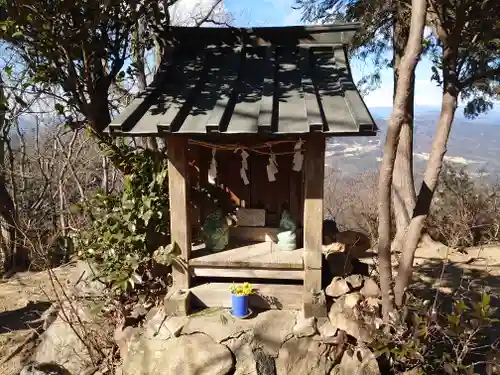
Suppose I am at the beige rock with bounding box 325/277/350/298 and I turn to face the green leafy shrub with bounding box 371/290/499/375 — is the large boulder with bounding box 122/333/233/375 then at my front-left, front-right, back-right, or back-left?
back-right

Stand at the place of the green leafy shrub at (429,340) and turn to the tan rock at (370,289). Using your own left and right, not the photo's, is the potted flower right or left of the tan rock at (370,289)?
left

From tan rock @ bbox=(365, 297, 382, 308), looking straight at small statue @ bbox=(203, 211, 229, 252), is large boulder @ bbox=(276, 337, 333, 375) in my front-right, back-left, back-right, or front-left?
front-left

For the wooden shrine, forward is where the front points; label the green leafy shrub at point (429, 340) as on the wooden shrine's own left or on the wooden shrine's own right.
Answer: on the wooden shrine's own left

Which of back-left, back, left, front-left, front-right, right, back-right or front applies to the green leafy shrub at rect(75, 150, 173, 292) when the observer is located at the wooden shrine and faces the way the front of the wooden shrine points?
right

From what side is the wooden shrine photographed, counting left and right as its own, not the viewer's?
front
